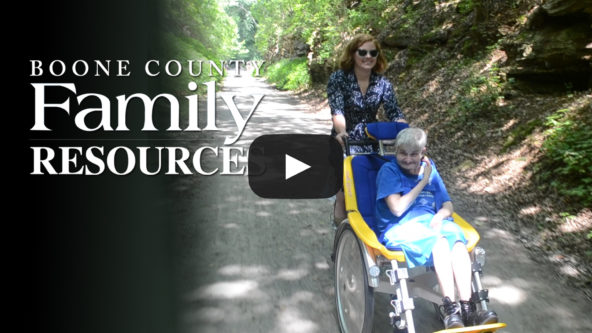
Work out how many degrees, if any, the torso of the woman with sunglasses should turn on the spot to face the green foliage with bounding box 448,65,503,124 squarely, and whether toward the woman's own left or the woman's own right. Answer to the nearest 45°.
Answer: approximately 135° to the woman's own left

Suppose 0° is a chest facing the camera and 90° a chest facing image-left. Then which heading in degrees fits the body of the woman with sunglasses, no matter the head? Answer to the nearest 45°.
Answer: approximately 0°

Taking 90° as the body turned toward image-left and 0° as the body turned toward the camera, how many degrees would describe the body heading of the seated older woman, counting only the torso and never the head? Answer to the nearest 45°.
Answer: approximately 315°

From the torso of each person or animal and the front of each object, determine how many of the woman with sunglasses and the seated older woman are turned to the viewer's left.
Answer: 0

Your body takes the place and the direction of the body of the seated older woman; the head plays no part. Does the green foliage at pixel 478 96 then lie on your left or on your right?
on your left
